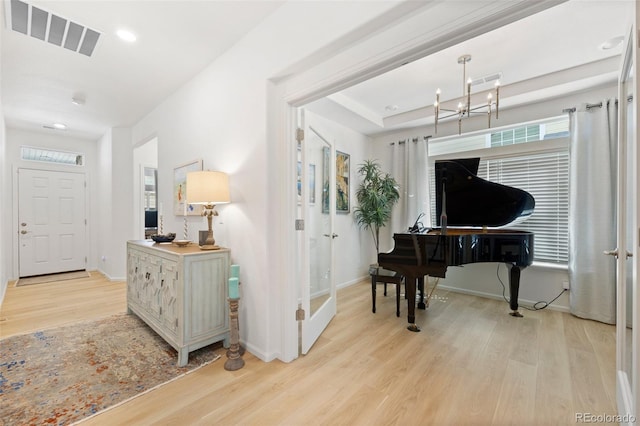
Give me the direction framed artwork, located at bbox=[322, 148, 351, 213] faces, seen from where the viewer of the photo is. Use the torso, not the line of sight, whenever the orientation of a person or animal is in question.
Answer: facing the viewer and to the right of the viewer

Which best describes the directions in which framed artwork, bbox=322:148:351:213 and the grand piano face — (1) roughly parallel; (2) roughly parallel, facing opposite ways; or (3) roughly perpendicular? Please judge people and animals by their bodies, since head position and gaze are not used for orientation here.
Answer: roughly parallel, facing opposite ways

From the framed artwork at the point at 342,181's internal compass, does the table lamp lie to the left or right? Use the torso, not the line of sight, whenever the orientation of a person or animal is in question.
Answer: on its right

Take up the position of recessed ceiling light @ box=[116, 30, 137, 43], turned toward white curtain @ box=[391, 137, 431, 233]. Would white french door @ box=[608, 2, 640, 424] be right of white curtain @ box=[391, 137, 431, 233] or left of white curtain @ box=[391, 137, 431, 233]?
right

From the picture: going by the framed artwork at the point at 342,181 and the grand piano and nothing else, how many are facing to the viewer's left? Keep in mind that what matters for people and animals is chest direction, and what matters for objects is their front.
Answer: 1

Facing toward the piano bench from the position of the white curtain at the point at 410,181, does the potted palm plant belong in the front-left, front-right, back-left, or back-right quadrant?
front-right

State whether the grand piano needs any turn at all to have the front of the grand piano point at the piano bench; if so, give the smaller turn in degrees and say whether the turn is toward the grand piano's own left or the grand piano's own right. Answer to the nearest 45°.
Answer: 0° — it already faces it

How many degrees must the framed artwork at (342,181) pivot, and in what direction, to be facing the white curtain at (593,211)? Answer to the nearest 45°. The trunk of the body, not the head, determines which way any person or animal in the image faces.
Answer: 0° — it already faces it

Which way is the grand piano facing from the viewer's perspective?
to the viewer's left

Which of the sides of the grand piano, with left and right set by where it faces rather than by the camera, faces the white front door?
front

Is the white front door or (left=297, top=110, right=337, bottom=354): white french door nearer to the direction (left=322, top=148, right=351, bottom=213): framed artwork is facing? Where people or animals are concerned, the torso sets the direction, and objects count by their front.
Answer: the white french door

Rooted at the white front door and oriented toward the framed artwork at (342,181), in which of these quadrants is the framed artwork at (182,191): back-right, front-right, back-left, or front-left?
front-right
